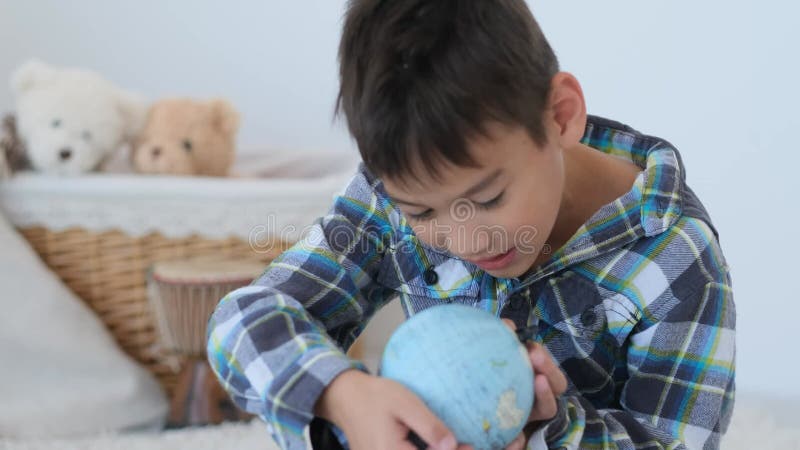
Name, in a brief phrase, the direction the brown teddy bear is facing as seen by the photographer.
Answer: facing the viewer and to the left of the viewer

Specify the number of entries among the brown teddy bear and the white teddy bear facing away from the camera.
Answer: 0

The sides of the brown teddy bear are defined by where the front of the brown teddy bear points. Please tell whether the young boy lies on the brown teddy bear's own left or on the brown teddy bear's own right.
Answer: on the brown teddy bear's own left

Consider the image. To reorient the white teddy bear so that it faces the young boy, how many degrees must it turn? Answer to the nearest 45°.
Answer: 0° — it already faces them

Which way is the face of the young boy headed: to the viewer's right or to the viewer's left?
to the viewer's left

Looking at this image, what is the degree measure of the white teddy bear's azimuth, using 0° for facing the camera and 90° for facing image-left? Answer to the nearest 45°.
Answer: approximately 0°
